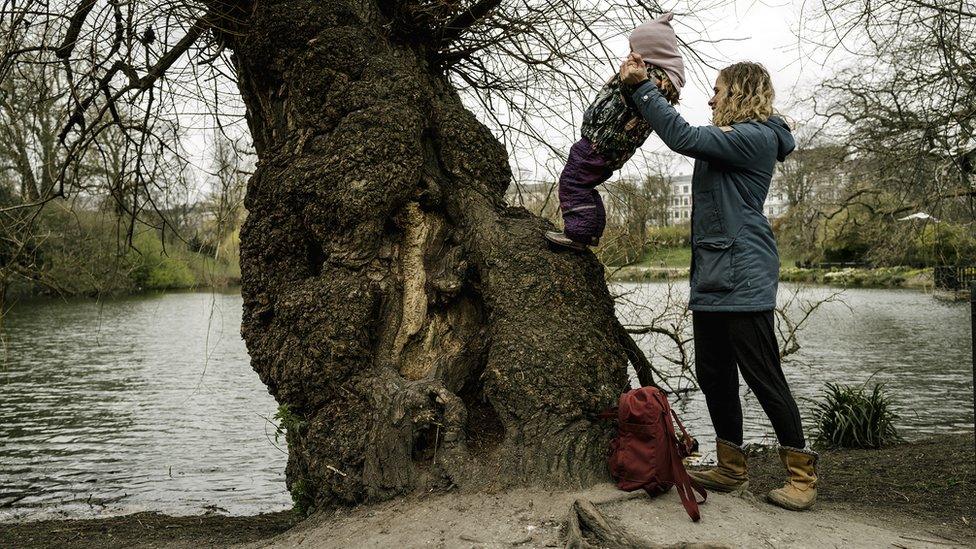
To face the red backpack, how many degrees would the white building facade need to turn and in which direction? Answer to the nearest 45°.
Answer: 0° — it already faces it

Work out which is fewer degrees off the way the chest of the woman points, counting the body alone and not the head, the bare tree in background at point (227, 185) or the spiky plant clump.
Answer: the bare tree in background

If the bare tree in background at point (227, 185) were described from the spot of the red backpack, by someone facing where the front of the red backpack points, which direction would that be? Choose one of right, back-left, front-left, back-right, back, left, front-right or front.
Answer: right

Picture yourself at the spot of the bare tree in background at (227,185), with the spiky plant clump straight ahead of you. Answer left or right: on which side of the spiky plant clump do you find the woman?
right

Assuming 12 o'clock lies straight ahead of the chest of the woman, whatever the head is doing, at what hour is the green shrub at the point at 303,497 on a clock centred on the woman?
The green shrub is roughly at 12 o'clock from the woman.

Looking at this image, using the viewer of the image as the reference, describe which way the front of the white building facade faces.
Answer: facing the viewer

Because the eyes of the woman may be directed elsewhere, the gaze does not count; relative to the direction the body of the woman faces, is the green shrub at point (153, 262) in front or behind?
in front

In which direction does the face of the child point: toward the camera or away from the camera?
away from the camera

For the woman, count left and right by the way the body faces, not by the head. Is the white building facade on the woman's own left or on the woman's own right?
on the woman's own right

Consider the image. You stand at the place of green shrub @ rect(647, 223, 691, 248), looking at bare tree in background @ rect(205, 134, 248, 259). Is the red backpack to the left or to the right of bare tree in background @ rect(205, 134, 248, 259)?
left

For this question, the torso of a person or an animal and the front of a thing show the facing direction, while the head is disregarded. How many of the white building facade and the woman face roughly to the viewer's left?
1

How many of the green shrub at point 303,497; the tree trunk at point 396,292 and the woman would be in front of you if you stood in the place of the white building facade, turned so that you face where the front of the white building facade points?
3

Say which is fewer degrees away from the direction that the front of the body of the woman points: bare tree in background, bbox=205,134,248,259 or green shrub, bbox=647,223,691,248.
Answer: the bare tree in background

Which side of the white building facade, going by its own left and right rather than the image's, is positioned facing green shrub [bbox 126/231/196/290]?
right

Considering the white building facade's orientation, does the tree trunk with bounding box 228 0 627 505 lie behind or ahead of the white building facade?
ahead

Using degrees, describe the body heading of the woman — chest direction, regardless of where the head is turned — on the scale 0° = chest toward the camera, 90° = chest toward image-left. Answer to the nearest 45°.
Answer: approximately 90°
